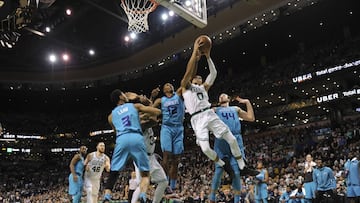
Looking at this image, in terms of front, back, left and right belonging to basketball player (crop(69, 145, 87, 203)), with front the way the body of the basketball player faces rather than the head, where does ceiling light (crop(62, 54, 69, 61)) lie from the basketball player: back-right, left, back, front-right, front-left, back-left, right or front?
back-left

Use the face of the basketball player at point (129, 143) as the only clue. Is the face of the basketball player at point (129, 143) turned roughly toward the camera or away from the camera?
away from the camera

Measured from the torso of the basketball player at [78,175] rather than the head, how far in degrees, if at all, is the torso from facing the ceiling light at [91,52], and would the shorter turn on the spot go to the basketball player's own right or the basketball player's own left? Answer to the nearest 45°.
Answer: approximately 135° to the basketball player's own left

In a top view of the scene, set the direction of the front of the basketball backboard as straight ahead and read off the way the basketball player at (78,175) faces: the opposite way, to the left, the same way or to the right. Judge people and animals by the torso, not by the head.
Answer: the opposite way

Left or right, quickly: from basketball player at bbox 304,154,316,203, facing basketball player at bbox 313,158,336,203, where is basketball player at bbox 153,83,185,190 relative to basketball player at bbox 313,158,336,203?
right
